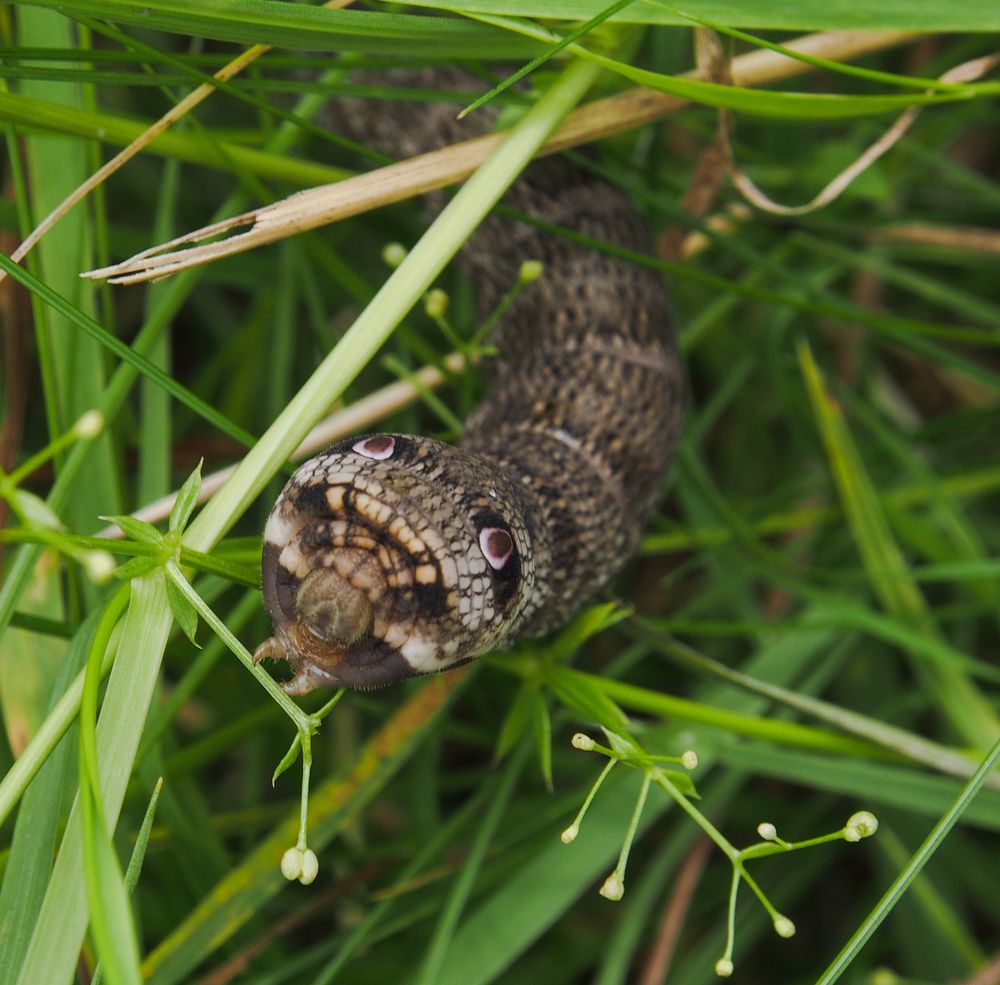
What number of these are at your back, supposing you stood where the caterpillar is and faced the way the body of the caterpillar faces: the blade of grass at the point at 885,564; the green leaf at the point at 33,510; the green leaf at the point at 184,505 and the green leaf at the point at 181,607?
1

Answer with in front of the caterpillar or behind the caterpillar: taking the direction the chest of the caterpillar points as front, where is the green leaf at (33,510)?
in front

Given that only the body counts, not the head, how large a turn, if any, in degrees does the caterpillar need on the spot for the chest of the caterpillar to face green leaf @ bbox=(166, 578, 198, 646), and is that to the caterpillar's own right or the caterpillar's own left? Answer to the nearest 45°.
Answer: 0° — it already faces it

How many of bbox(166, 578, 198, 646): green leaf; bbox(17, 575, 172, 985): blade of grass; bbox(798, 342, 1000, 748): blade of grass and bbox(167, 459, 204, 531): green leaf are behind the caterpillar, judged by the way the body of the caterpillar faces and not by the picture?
1

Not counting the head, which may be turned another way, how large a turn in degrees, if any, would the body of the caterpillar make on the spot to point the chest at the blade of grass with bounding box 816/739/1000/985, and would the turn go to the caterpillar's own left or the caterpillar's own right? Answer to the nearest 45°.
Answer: approximately 90° to the caterpillar's own left

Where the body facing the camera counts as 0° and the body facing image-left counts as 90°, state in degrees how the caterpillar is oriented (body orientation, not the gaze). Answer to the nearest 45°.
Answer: approximately 45°
